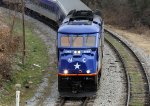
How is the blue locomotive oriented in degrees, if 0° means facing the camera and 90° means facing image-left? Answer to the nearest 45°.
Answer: approximately 0°
